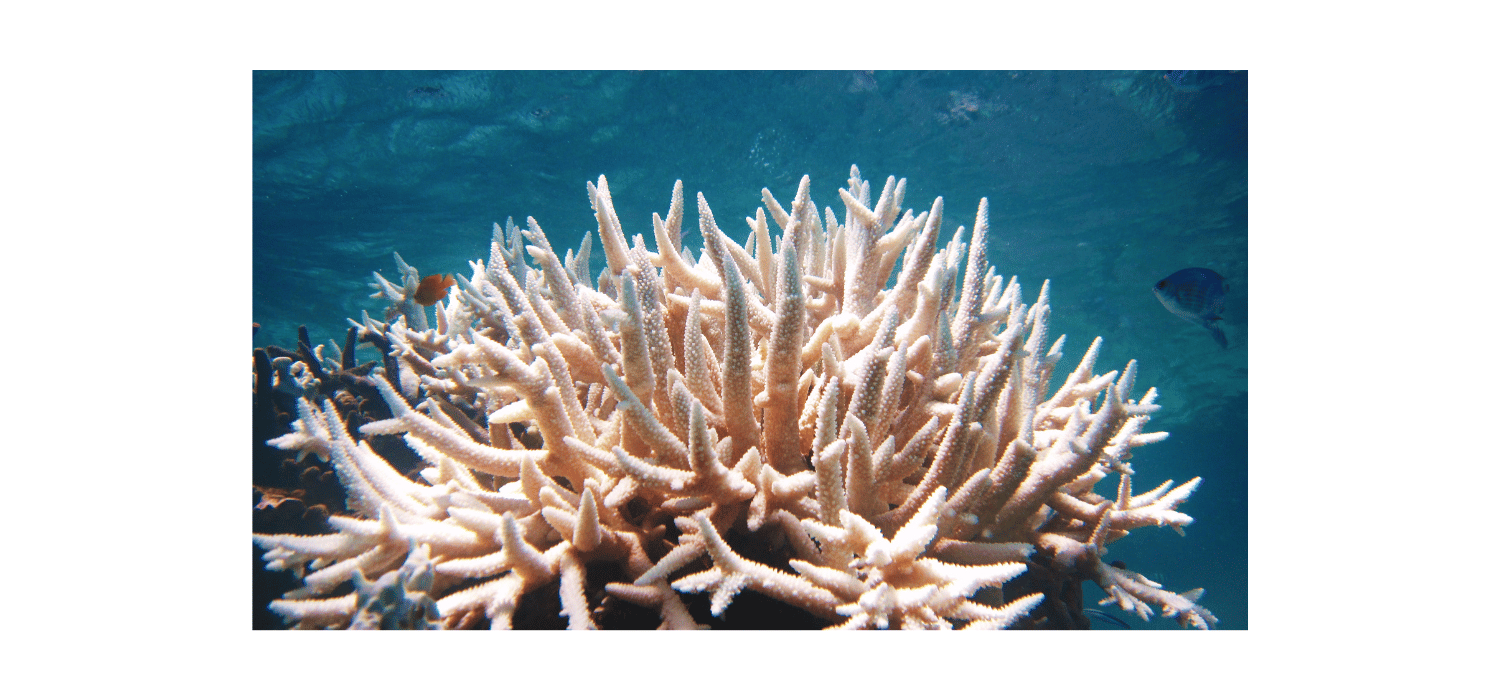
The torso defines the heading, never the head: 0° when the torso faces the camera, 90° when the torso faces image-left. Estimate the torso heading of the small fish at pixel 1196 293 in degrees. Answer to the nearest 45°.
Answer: approximately 90°

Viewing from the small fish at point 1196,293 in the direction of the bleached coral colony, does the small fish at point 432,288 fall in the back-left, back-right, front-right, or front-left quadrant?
front-right

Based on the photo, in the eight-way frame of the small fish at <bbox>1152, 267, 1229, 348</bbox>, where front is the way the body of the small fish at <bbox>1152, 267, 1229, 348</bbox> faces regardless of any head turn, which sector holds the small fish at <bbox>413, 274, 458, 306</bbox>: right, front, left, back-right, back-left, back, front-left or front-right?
front-left

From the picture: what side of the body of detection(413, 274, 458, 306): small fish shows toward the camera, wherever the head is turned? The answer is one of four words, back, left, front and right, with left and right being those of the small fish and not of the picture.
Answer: left

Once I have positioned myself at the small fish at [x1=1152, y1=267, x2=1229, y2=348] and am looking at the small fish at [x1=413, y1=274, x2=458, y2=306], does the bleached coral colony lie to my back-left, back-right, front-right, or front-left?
front-left

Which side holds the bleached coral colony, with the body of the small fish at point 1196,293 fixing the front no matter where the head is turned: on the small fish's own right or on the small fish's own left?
on the small fish's own left
